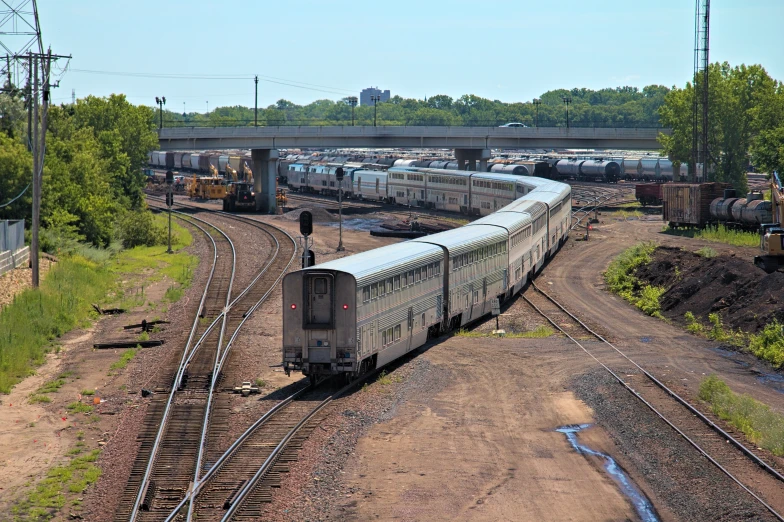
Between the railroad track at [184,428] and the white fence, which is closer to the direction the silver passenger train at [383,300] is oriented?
the white fence

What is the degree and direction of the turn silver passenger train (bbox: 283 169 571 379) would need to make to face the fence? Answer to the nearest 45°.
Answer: approximately 90° to its left

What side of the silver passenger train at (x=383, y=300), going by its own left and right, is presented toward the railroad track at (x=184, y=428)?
back

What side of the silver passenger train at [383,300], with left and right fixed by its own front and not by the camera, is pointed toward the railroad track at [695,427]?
right

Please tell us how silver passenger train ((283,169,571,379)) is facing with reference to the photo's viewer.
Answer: facing away from the viewer and to the right of the viewer

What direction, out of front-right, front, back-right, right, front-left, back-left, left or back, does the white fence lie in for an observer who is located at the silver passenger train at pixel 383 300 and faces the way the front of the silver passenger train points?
left
